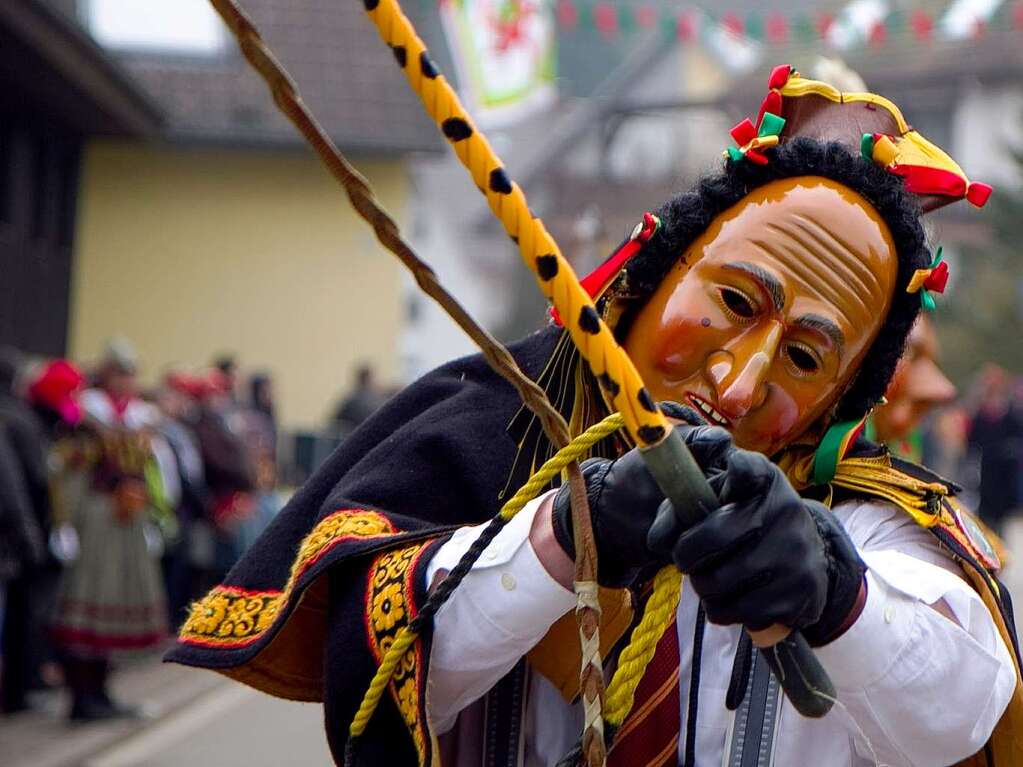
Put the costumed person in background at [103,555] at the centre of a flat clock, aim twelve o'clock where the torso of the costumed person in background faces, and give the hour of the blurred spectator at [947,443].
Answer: The blurred spectator is roughly at 9 o'clock from the costumed person in background.

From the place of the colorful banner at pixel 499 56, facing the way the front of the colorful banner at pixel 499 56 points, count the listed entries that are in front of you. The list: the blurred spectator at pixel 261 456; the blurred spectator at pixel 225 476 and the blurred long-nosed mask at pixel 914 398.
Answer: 3

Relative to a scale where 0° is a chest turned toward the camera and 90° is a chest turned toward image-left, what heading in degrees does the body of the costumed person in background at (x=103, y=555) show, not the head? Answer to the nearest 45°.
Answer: approximately 315°

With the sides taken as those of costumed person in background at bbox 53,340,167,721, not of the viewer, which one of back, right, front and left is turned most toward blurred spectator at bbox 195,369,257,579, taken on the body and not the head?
left

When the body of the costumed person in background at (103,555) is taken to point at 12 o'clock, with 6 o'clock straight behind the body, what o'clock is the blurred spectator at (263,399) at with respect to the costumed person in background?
The blurred spectator is roughly at 8 o'clock from the costumed person in background.

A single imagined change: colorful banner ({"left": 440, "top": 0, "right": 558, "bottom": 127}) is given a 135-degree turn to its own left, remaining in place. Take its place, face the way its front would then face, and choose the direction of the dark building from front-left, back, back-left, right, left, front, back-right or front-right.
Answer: back

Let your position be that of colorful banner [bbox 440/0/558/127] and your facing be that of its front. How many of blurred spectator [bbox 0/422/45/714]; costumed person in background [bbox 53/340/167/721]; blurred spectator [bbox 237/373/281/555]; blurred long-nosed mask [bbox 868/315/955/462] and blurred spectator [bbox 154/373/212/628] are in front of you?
5

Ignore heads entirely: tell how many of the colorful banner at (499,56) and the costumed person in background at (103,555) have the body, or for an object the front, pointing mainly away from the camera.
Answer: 0

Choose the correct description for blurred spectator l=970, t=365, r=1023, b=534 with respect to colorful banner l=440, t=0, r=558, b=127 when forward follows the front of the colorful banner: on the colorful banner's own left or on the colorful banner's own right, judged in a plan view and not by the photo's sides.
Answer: on the colorful banner's own left
